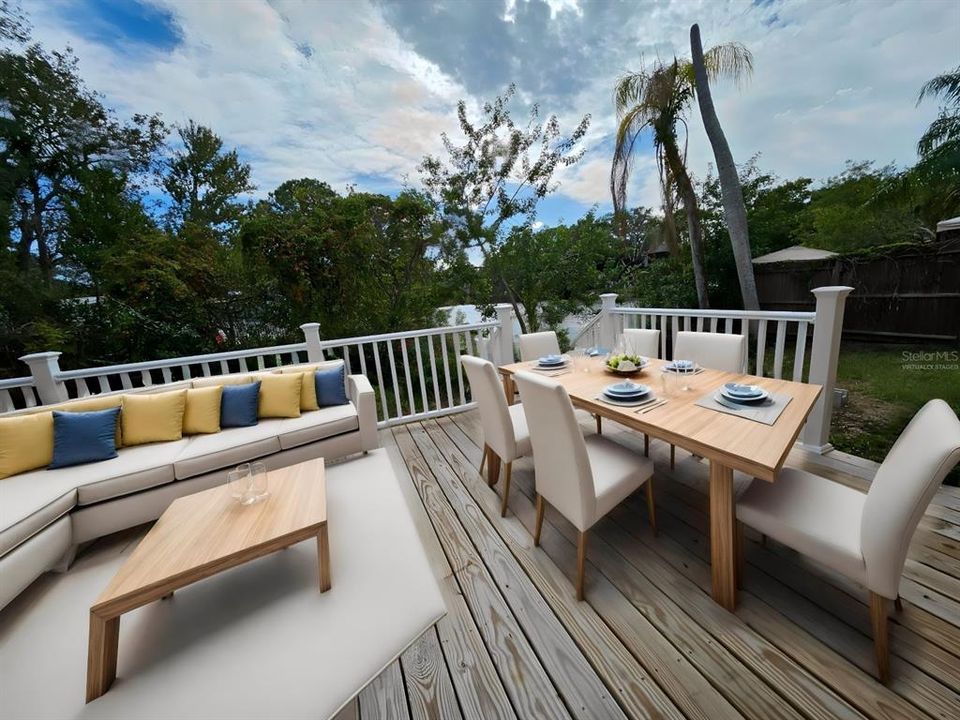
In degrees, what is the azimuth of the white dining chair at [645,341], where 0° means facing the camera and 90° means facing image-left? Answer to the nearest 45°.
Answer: approximately 45°

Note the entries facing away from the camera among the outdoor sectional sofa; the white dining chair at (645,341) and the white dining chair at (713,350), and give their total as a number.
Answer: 0

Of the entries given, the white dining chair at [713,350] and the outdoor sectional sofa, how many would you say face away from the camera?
0

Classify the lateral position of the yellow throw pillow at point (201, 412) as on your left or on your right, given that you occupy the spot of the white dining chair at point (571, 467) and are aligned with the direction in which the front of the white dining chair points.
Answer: on your left

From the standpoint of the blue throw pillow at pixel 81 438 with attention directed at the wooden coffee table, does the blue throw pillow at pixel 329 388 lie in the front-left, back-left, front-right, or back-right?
front-left

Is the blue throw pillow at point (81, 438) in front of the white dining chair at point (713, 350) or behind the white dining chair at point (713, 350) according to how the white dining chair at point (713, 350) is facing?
in front

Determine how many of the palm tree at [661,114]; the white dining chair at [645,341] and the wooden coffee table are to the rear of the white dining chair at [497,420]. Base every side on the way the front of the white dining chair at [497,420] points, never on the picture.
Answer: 1

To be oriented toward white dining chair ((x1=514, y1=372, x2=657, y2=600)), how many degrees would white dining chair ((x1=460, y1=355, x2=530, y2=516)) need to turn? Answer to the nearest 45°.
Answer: approximately 90° to its right

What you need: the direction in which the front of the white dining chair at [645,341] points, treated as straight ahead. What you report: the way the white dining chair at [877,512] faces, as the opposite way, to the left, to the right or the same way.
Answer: to the right

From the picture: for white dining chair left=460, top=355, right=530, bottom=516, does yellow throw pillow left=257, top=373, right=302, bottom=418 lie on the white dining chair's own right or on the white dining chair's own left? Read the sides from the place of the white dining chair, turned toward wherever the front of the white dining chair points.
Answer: on the white dining chair's own left

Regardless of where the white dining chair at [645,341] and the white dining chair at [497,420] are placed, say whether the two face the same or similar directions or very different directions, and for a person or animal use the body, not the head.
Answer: very different directions
